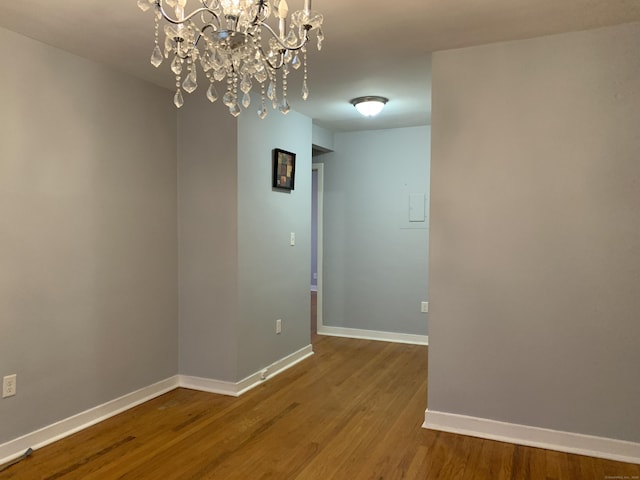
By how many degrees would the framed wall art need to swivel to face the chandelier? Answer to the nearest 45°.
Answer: approximately 45° to its right

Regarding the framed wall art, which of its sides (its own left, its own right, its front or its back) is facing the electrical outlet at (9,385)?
right

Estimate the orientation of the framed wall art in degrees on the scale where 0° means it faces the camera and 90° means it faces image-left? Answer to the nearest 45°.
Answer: approximately 315°

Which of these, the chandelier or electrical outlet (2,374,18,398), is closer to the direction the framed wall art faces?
the chandelier
